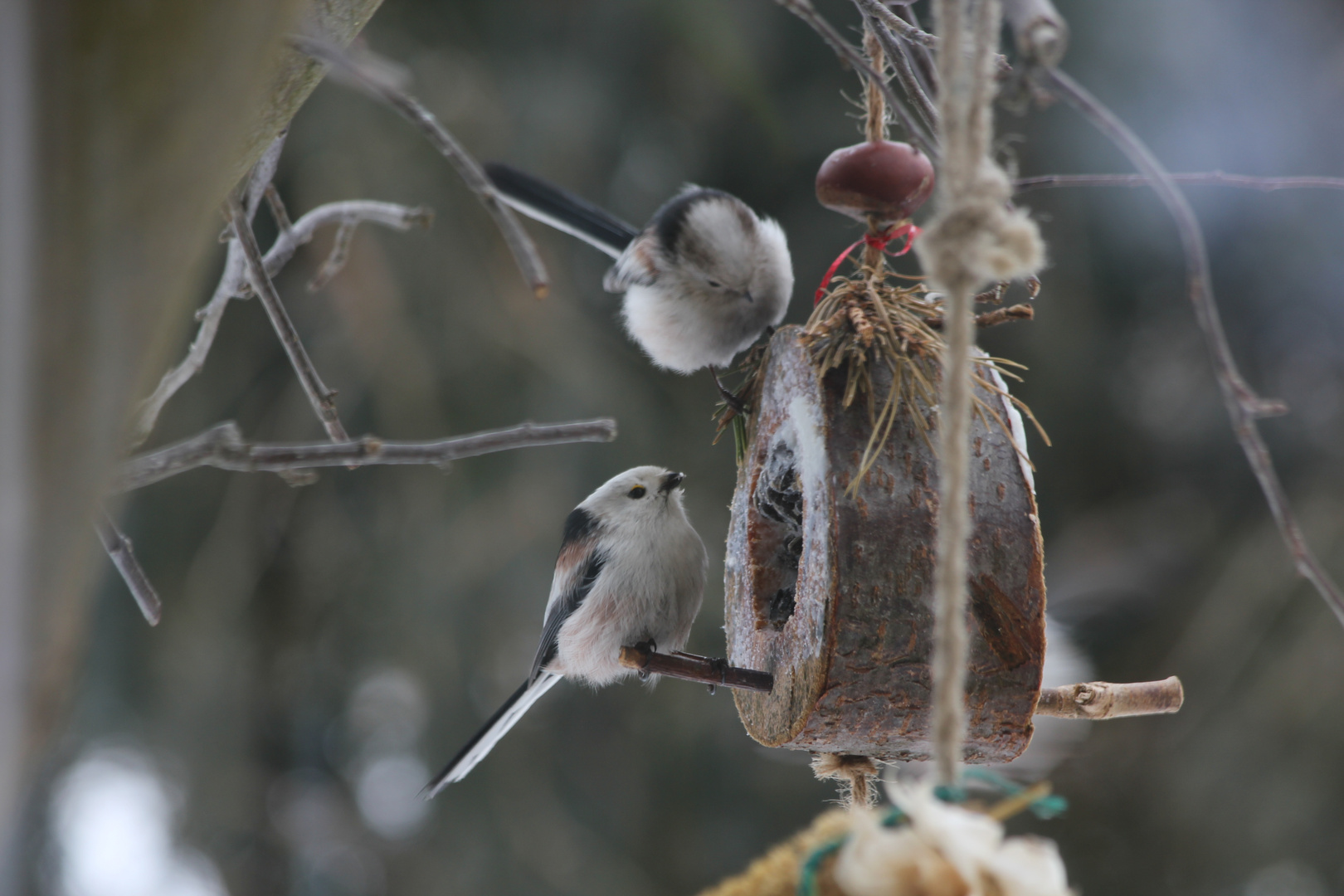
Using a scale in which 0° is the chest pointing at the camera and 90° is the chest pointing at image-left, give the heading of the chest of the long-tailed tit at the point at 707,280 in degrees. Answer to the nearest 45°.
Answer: approximately 315°

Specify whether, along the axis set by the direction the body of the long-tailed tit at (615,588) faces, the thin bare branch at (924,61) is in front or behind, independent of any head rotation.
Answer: in front

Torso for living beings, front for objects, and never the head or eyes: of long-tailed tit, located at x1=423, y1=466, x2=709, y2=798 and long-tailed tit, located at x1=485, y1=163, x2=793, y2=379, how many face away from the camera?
0

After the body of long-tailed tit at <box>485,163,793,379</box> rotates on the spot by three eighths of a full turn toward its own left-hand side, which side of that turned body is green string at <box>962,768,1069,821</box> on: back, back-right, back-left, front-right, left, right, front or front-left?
back

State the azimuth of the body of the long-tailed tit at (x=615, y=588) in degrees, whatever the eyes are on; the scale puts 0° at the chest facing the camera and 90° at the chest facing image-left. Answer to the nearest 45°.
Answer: approximately 315°

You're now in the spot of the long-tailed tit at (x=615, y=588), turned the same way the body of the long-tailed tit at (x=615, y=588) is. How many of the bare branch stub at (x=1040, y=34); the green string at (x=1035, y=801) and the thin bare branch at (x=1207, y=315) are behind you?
0

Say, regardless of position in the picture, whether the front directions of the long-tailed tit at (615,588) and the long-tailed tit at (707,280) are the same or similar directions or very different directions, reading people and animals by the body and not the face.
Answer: same or similar directions

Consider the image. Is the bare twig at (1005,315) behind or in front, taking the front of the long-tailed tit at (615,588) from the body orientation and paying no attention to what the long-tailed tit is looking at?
in front

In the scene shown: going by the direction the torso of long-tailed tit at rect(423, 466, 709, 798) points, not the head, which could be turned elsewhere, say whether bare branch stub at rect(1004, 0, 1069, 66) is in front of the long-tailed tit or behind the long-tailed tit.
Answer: in front
